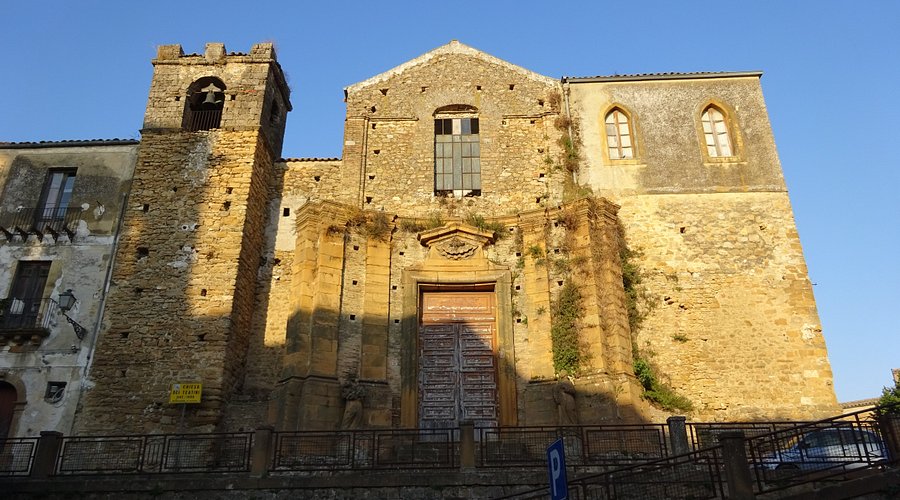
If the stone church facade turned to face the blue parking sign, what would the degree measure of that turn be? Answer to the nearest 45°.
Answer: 0° — it already faces it

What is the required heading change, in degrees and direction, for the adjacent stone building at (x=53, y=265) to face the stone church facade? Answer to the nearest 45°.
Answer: approximately 45° to its left

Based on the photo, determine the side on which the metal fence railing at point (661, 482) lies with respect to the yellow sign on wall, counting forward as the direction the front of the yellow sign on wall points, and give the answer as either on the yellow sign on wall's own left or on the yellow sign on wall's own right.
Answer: on the yellow sign on wall's own left

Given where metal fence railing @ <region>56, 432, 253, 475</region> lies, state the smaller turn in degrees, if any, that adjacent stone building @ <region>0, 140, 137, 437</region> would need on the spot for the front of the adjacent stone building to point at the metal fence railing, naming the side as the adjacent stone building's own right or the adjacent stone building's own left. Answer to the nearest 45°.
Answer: approximately 45° to the adjacent stone building's own left
